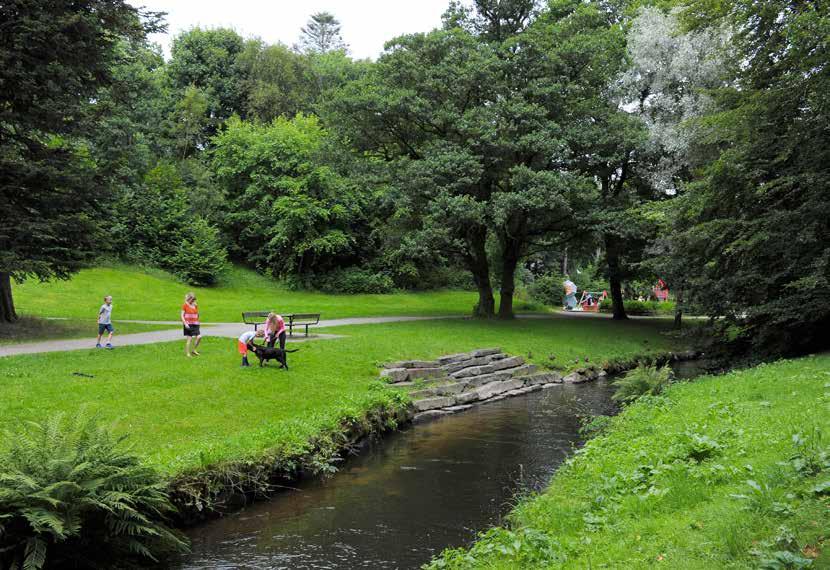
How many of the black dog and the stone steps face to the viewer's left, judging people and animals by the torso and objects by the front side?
1

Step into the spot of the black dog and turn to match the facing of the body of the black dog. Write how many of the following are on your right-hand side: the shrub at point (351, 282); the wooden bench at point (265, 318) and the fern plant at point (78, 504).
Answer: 2

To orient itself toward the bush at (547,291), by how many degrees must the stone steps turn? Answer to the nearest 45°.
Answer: approximately 135° to its left

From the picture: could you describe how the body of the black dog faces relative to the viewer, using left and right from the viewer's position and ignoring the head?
facing to the left of the viewer

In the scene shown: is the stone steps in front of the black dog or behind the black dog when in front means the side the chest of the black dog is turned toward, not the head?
behind

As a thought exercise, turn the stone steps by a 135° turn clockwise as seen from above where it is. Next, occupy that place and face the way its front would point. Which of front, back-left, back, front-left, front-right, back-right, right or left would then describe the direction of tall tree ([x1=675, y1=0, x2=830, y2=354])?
back

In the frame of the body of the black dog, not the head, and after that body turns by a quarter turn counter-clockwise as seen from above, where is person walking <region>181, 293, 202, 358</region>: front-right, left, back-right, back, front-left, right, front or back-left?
back-right

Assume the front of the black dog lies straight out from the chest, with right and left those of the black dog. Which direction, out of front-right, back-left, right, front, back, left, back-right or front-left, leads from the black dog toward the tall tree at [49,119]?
front-right

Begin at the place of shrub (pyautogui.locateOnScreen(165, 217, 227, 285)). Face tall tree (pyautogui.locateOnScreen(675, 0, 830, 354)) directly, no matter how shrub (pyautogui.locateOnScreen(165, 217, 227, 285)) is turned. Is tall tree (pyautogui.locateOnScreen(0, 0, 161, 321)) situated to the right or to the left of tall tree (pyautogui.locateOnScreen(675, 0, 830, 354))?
right

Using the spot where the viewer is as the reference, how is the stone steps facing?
facing the viewer and to the right of the viewer

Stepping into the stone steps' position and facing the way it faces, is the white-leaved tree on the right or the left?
on its left

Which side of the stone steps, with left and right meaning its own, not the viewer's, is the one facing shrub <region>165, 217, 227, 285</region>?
back

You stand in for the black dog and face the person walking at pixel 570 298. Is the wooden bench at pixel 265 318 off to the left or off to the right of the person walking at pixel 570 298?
left

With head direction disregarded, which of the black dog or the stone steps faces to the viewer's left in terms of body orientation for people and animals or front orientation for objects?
the black dog

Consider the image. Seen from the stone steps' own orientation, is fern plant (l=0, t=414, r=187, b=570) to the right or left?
on its right

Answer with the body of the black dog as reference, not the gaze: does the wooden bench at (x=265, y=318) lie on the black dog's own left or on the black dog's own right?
on the black dog's own right
